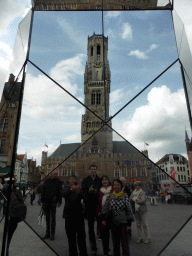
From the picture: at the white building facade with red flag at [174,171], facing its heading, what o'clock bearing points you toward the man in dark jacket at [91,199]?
The man in dark jacket is roughly at 1 o'clock from the white building facade with red flag.

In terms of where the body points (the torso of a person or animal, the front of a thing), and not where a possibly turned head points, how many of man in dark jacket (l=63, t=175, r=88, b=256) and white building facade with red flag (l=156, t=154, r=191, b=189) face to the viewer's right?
0

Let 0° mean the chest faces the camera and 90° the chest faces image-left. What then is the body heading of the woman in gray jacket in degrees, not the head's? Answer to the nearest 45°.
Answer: approximately 45°

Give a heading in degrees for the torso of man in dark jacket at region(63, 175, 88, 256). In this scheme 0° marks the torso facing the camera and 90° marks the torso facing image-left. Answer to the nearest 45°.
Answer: approximately 0°

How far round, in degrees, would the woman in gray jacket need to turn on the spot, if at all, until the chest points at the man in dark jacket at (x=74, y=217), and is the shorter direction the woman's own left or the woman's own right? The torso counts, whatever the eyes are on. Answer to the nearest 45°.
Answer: approximately 45° to the woman's own right

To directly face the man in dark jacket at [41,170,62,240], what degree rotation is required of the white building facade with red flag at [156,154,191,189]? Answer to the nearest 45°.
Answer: approximately 45° to its right

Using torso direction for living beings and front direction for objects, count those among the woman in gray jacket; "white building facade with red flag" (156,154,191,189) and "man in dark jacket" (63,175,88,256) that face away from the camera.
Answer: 0

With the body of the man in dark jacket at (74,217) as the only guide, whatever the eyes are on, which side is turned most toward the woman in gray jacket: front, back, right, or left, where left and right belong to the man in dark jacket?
left

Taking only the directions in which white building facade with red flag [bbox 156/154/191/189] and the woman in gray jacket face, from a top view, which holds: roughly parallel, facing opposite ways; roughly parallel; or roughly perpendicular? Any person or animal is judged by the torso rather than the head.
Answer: roughly parallel
